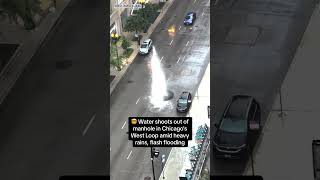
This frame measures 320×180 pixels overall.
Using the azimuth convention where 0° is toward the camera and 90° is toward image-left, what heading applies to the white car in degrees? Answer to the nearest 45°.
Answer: approximately 45°

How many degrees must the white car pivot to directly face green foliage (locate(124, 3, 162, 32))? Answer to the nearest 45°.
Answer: approximately 135° to its right

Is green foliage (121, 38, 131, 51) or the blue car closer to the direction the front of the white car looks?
the green foliage

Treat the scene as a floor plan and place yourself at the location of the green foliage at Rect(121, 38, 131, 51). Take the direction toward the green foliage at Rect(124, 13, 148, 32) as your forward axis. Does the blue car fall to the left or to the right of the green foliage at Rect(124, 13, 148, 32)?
right

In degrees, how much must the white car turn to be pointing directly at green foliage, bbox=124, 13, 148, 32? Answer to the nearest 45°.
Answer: approximately 135° to its right
